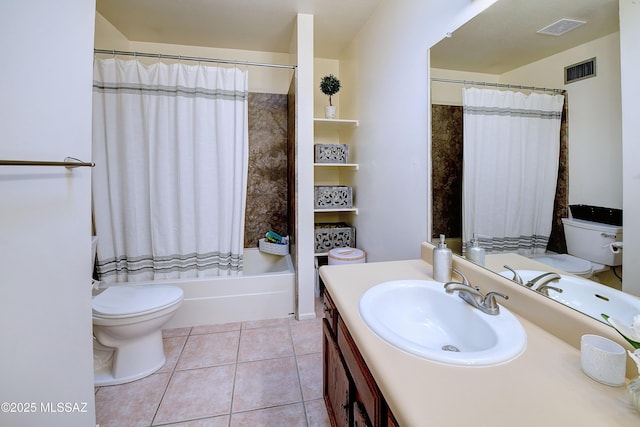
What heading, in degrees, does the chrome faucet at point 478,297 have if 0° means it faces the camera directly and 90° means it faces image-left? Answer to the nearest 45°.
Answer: approximately 45°

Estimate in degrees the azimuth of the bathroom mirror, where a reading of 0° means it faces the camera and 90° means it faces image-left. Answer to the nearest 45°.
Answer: approximately 45°

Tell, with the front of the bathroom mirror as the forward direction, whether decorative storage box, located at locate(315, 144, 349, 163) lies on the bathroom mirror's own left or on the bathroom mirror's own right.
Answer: on the bathroom mirror's own right

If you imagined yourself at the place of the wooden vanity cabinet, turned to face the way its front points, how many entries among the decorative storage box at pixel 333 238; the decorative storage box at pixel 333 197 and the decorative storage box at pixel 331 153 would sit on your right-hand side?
3

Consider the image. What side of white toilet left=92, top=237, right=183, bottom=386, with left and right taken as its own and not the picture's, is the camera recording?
right

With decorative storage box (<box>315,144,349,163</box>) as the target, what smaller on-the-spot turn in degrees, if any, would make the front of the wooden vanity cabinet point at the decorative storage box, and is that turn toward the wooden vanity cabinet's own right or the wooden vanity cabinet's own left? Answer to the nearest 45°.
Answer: approximately 90° to the wooden vanity cabinet's own right

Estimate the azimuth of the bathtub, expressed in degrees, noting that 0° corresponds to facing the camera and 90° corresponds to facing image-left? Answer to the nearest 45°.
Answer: approximately 0°

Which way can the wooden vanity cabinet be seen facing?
to the viewer's left

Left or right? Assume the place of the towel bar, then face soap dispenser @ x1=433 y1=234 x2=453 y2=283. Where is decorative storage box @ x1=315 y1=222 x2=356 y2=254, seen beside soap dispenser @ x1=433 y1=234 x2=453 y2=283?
left
